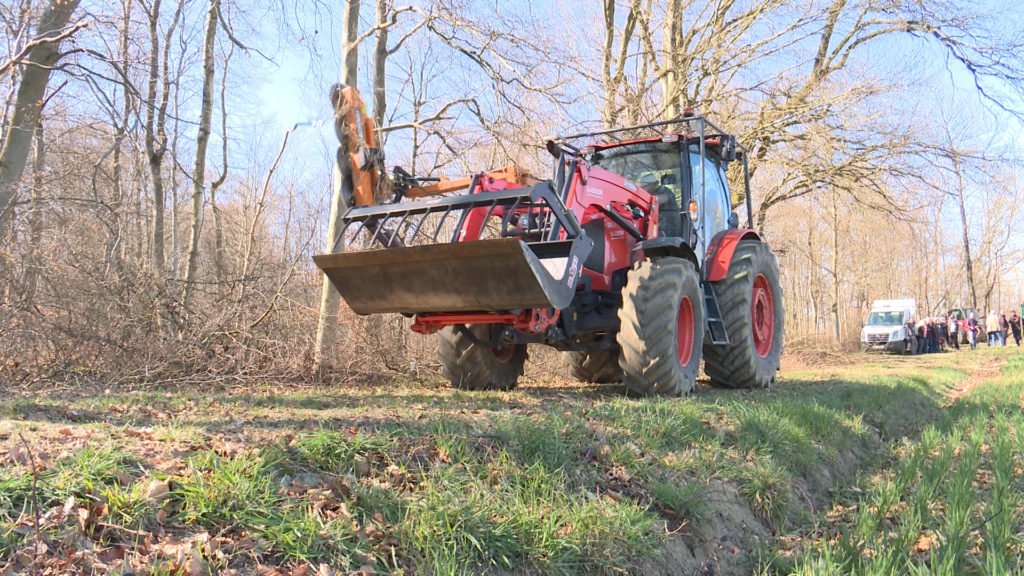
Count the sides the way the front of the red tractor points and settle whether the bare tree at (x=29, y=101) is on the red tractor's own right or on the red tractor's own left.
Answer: on the red tractor's own right

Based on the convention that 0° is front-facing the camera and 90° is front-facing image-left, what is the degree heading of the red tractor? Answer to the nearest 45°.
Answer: approximately 45°

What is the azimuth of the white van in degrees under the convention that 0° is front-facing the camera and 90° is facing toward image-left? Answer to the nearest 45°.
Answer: approximately 45°

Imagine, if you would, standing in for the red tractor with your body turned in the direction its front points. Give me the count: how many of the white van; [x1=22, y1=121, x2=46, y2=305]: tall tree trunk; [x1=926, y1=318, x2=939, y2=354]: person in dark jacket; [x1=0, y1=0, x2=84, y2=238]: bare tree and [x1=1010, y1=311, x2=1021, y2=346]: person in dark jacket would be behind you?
3

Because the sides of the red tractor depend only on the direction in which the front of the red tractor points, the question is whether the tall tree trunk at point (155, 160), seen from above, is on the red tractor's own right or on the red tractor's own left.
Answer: on the red tractor's own right

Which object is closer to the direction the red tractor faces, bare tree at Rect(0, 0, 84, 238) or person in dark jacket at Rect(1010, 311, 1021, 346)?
the bare tree

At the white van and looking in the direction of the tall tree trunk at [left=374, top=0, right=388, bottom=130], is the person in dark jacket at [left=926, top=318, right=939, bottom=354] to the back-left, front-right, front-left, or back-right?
back-left

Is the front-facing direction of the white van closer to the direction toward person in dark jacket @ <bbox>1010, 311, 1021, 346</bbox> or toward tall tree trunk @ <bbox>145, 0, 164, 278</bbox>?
the tall tree trunk

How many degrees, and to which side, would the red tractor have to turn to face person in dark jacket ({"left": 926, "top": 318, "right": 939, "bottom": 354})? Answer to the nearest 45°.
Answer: approximately 180°
